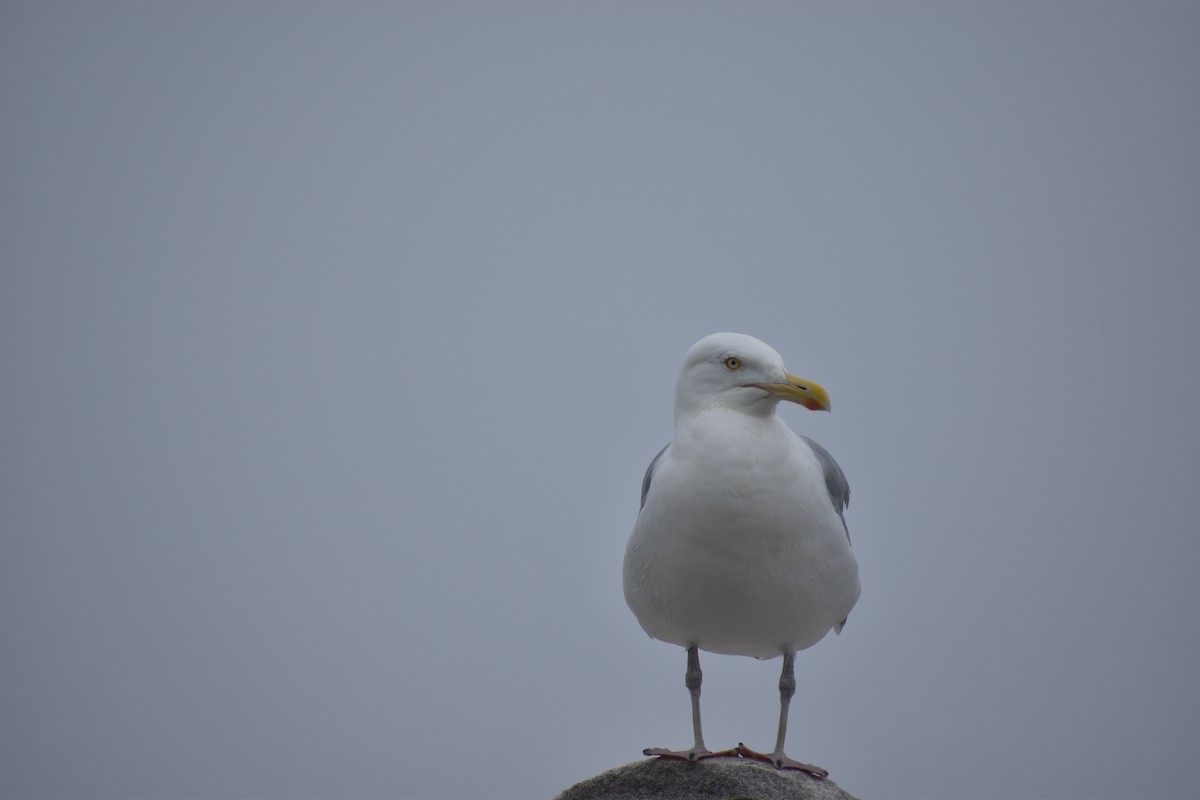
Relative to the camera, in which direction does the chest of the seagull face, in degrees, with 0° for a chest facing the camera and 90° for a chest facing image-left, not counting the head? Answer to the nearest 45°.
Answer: approximately 0°
